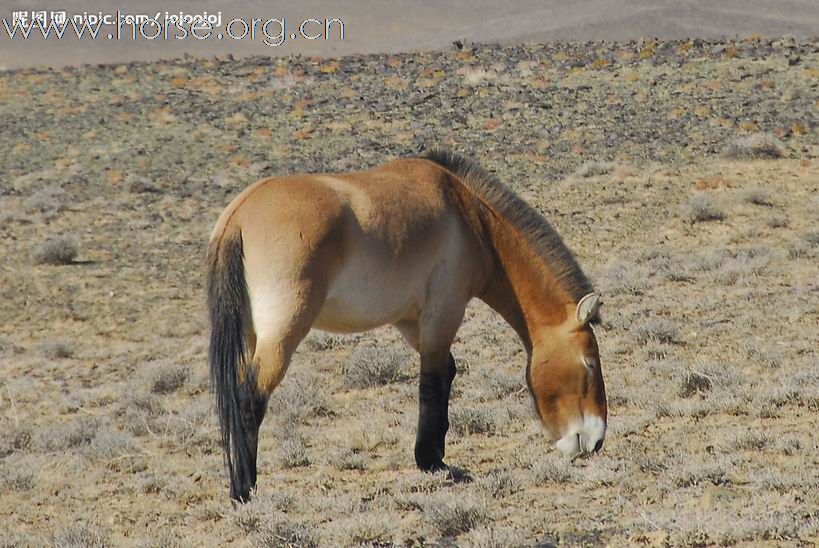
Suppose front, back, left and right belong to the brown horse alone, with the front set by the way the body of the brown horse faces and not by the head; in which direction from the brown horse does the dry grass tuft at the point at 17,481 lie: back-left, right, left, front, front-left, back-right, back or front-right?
back-left

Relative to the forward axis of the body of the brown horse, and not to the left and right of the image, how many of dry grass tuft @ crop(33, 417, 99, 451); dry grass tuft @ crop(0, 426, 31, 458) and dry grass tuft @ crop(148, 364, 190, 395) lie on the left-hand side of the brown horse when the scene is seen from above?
3

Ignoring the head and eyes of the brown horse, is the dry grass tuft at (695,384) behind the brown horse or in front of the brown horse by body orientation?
in front

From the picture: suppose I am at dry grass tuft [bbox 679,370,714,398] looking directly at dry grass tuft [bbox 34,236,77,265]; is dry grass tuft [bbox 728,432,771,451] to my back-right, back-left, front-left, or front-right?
back-left

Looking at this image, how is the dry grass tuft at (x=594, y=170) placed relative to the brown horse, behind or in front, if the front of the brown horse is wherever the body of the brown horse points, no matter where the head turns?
in front

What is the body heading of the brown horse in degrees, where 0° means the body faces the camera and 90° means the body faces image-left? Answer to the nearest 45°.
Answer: approximately 225°

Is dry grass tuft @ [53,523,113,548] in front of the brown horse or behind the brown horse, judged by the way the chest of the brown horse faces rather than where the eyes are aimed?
behind

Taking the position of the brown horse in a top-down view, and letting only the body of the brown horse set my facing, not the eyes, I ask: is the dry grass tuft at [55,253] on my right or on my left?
on my left

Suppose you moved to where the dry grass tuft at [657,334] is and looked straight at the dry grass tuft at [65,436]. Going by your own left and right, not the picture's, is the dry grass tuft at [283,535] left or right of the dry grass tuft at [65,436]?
left
